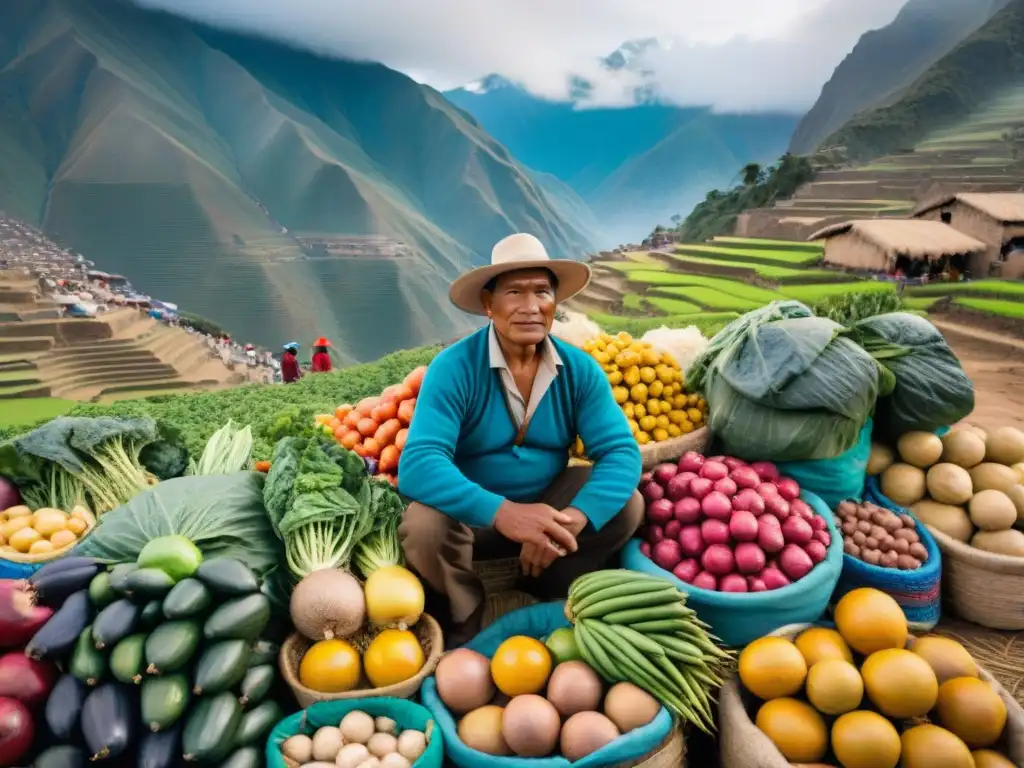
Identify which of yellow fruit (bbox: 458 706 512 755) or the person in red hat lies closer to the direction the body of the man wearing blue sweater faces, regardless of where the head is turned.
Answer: the yellow fruit

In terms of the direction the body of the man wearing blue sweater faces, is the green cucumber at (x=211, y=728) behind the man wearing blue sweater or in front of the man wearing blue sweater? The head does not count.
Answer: in front

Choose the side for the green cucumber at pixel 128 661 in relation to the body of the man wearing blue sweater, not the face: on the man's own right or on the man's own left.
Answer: on the man's own right

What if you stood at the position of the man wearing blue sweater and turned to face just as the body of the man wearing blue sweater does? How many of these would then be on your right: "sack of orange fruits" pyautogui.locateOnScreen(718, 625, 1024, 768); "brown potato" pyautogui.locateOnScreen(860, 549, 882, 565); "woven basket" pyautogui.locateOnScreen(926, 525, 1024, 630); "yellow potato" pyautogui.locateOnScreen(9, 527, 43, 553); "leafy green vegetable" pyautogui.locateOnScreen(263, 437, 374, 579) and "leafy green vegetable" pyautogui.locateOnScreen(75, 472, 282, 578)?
3

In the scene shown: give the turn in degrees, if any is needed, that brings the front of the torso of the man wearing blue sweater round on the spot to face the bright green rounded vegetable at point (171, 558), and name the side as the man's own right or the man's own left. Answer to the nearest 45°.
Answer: approximately 45° to the man's own right

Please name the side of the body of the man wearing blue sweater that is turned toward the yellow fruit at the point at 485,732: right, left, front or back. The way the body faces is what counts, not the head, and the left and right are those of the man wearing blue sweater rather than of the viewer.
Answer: front

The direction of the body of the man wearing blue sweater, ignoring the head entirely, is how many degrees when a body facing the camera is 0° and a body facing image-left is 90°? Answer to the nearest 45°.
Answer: approximately 0°

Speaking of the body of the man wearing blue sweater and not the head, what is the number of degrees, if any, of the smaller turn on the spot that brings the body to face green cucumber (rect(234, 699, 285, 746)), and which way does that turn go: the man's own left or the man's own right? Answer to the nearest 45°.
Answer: approximately 45° to the man's own right

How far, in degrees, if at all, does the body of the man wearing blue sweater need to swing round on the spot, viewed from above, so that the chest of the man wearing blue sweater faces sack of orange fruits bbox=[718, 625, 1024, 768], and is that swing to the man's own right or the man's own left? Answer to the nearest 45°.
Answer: approximately 45° to the man's own left

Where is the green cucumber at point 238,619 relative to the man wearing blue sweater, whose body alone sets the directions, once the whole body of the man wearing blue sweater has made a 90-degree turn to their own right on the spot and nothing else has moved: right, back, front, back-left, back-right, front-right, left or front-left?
front-left

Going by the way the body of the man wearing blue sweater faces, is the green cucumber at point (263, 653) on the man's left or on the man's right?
on the man's right

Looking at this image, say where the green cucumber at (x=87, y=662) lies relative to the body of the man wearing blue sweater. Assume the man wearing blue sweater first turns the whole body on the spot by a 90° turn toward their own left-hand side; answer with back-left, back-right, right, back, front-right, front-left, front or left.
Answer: back-right

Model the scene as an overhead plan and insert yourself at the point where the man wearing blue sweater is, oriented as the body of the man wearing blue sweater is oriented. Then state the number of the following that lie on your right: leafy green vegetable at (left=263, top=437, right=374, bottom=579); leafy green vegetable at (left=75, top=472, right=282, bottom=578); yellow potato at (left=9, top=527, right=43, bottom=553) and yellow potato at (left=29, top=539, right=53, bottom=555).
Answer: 4

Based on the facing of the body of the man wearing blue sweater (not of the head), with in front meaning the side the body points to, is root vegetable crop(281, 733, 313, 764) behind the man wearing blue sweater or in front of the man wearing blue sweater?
in front

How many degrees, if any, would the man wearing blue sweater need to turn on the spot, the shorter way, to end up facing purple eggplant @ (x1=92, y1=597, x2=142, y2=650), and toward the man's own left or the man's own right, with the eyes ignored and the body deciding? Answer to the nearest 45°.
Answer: approximately 45° to the man's own right
